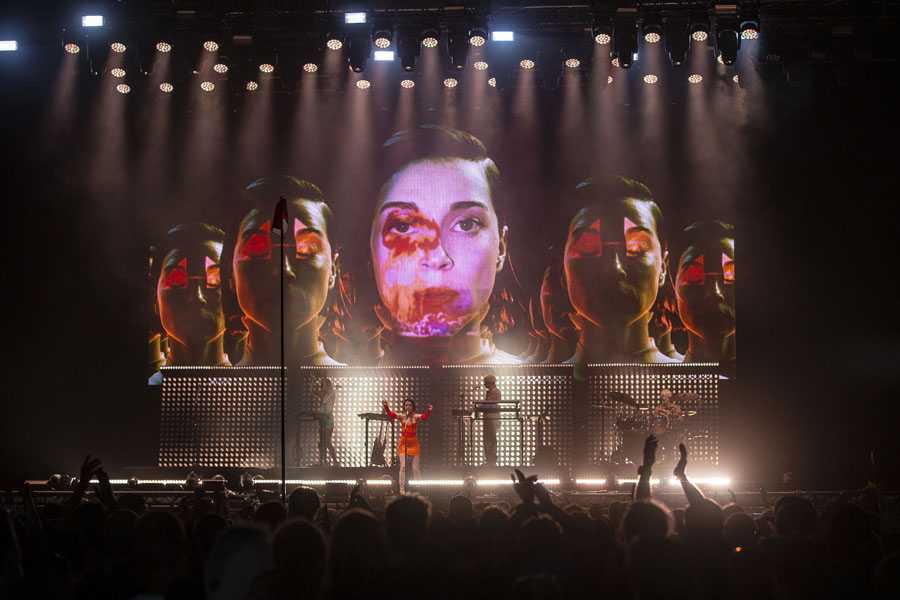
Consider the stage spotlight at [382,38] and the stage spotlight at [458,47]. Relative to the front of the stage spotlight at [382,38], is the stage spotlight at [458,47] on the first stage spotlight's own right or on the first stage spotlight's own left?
on the first stage spotlight's own left

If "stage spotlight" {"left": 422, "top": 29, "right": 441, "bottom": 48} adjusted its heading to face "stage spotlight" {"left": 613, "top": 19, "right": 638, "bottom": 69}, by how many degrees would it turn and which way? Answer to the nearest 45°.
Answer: approximately 90° to its left

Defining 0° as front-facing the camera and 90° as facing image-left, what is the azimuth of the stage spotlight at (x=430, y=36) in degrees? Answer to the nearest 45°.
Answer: approximately 0°
